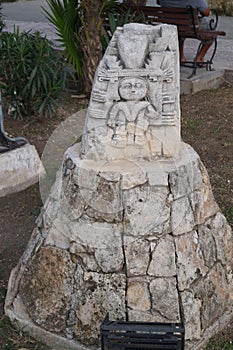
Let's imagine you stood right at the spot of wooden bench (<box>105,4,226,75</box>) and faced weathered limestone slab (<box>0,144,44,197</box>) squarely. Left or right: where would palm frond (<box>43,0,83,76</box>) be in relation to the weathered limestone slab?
right

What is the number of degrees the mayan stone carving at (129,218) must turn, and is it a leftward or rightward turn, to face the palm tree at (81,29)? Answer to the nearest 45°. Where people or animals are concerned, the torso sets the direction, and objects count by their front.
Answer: approximately 180°

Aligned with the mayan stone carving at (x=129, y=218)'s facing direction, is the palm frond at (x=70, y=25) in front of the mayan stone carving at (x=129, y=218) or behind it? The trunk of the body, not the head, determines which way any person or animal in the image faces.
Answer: behind

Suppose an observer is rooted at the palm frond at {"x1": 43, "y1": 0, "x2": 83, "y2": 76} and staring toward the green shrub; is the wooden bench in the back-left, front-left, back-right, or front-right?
back-left

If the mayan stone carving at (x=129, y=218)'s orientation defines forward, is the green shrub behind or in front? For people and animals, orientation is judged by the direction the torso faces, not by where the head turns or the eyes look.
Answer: behind

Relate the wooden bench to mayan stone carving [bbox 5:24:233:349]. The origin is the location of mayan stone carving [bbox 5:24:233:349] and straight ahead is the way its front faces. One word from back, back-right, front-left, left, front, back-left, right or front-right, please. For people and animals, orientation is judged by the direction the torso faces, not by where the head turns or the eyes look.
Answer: back

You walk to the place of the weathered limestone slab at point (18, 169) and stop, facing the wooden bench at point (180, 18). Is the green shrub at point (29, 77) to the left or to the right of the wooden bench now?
left

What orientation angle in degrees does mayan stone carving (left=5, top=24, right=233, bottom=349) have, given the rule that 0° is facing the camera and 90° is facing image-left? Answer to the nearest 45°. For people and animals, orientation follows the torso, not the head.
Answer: approximately 0°
